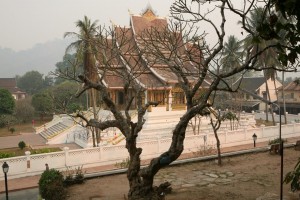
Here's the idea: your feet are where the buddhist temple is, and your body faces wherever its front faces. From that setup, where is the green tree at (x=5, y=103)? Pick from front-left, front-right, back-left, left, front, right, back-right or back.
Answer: right

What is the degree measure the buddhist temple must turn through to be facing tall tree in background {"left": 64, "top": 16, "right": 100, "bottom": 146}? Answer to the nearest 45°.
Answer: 0° — it already faces it

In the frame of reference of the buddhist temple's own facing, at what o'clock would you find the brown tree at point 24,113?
The brown tree is roughly at 3 o'clock from the buddhist temple.

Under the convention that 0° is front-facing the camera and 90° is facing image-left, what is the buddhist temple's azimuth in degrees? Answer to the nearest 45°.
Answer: approximately 45°

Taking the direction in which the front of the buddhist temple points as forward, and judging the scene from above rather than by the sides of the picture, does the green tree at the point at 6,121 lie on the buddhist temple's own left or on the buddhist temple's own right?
on the buddhist temple's own right

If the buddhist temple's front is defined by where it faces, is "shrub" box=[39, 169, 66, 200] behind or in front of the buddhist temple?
in front

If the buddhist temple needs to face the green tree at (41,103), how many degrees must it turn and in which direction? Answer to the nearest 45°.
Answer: approximately 90° to its right

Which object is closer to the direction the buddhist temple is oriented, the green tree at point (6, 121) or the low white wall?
the low white wall
